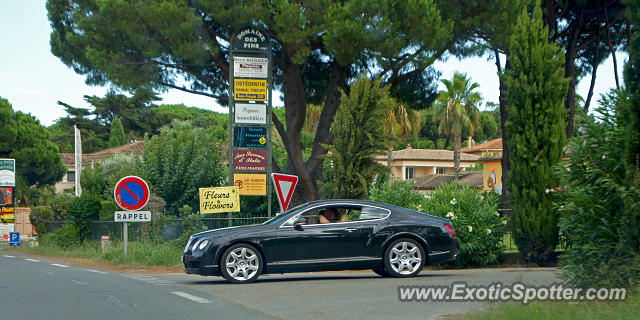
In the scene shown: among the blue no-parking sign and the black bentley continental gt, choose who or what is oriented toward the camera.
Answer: the blue no-parking sign

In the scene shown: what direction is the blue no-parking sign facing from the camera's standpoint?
toward the camera

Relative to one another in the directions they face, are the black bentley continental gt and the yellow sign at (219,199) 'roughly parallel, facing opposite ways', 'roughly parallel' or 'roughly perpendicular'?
roughly perpendicular

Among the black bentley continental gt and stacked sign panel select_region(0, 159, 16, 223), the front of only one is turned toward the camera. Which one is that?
the stacked sign panel

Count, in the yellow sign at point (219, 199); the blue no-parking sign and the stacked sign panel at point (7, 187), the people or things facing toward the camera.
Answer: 3

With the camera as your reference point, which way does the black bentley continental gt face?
facing to the left of the viewer

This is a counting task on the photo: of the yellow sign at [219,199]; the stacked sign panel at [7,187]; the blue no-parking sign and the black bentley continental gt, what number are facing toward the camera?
3

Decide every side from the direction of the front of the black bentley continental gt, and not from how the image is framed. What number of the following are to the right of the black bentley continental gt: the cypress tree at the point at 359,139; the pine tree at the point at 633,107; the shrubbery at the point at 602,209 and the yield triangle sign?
2

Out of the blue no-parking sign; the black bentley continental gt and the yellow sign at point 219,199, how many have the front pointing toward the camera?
2

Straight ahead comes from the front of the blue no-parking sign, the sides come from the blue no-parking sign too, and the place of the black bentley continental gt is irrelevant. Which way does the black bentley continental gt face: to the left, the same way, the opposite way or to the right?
to the right

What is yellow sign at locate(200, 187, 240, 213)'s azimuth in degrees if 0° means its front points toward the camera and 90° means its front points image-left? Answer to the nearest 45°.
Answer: approximately 0°

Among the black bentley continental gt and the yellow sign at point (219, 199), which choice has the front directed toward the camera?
the yellow sign

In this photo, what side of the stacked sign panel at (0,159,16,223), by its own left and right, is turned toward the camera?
front
